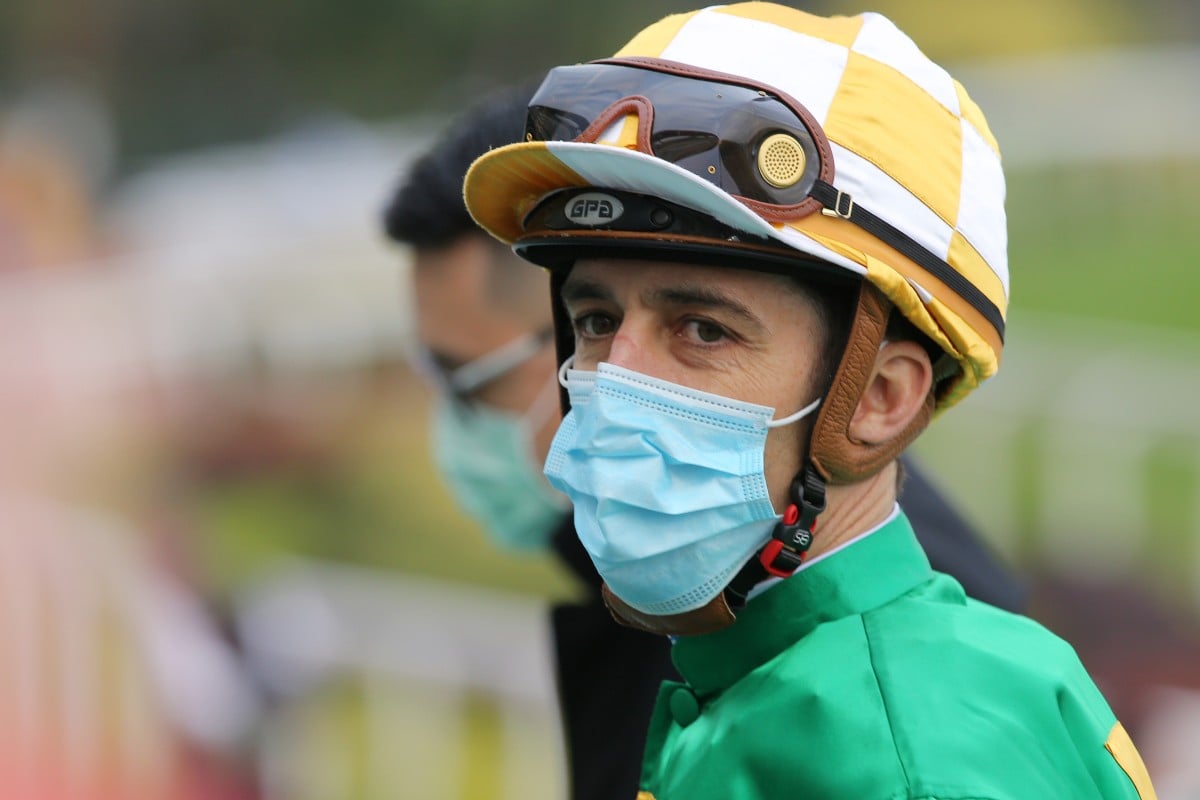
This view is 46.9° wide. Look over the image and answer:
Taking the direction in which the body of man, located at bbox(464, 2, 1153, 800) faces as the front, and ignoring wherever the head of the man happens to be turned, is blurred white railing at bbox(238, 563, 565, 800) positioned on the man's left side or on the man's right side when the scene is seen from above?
on the man's right side

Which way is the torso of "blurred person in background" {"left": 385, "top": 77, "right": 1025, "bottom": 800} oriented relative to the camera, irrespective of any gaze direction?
to the viewer's left

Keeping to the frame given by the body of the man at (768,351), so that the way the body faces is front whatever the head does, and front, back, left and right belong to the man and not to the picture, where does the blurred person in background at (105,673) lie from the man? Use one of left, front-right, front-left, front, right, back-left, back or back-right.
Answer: right

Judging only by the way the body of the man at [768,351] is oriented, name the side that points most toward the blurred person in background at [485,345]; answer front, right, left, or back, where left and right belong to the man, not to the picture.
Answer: right

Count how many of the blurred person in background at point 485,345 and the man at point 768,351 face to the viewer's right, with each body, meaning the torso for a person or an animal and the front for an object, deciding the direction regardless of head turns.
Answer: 0

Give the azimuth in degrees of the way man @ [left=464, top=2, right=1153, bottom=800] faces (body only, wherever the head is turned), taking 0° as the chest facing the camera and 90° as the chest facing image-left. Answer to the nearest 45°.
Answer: approximately 45°
